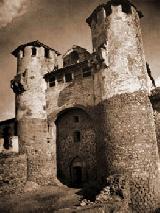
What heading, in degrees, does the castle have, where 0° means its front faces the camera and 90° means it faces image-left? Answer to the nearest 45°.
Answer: approximately 45°
